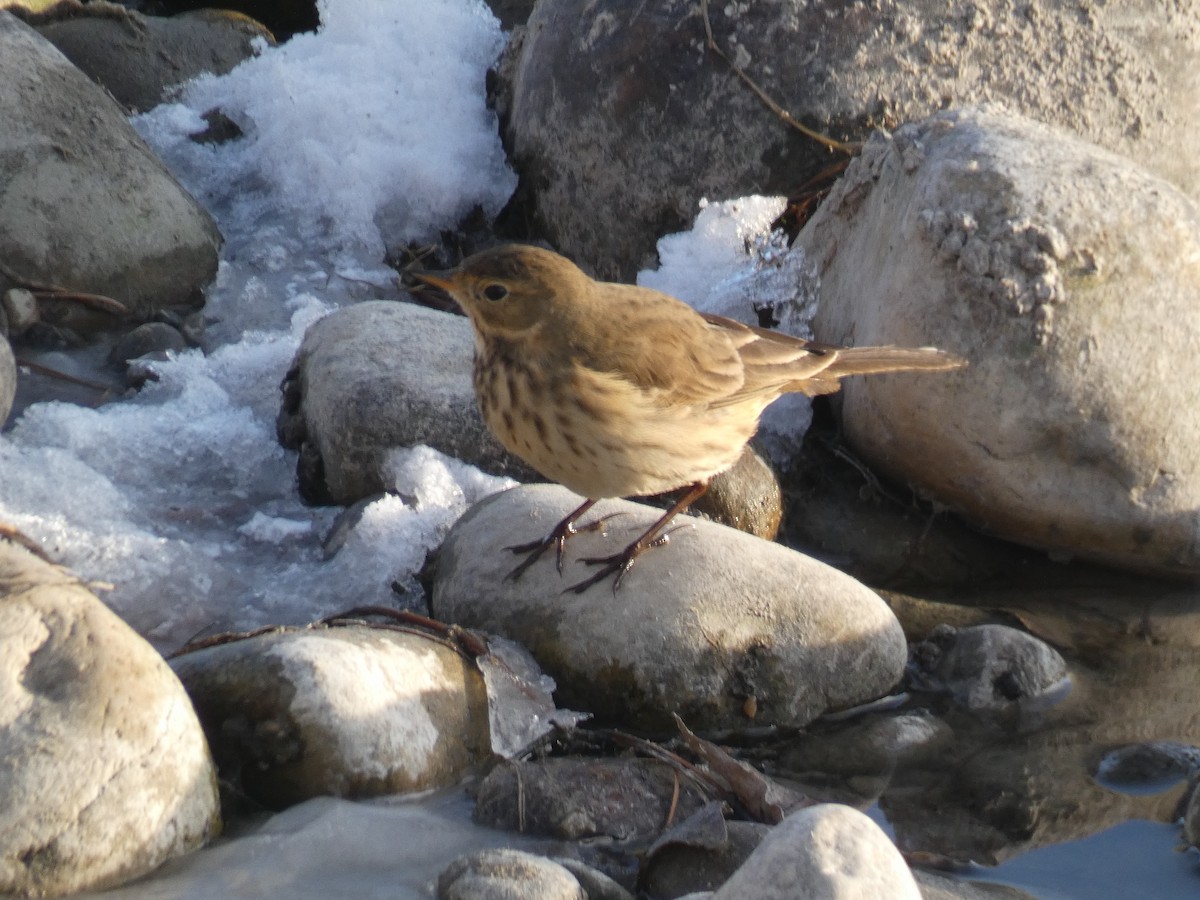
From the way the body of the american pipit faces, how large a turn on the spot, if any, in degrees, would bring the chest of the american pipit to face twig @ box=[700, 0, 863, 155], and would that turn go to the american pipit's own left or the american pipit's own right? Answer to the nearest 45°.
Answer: approximately 90° to the american pipit's own right

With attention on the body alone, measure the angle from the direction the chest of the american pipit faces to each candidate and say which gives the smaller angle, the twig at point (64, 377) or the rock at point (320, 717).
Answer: the twig

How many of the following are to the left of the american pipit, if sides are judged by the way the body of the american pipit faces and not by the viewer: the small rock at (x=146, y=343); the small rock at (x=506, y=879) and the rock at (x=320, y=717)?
2

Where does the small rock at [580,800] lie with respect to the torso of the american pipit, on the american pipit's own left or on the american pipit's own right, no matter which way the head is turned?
on the american pipit's own left

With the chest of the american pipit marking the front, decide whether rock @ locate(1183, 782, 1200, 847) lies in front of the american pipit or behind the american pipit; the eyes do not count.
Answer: behind

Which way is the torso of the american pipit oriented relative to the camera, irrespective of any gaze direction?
to the viewer's left

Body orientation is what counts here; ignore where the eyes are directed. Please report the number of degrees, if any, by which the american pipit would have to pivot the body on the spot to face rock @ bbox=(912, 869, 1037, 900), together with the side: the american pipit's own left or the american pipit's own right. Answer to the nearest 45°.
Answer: approximately 135° to the american pipit's own left

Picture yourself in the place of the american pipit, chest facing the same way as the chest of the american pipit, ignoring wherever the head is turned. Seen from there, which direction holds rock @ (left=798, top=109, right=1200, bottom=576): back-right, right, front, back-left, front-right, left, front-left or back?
back-right

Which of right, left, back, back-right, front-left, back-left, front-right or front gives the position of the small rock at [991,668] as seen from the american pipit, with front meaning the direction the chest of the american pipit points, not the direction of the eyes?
back

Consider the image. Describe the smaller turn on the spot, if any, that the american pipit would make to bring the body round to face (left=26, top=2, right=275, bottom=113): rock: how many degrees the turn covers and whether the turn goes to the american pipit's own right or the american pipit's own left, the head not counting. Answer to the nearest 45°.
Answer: approximately 45° to the american pipit's own right

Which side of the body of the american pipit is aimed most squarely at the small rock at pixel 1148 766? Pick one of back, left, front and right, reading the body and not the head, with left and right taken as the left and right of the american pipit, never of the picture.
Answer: back

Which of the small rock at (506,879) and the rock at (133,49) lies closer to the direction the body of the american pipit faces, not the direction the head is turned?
the rock
